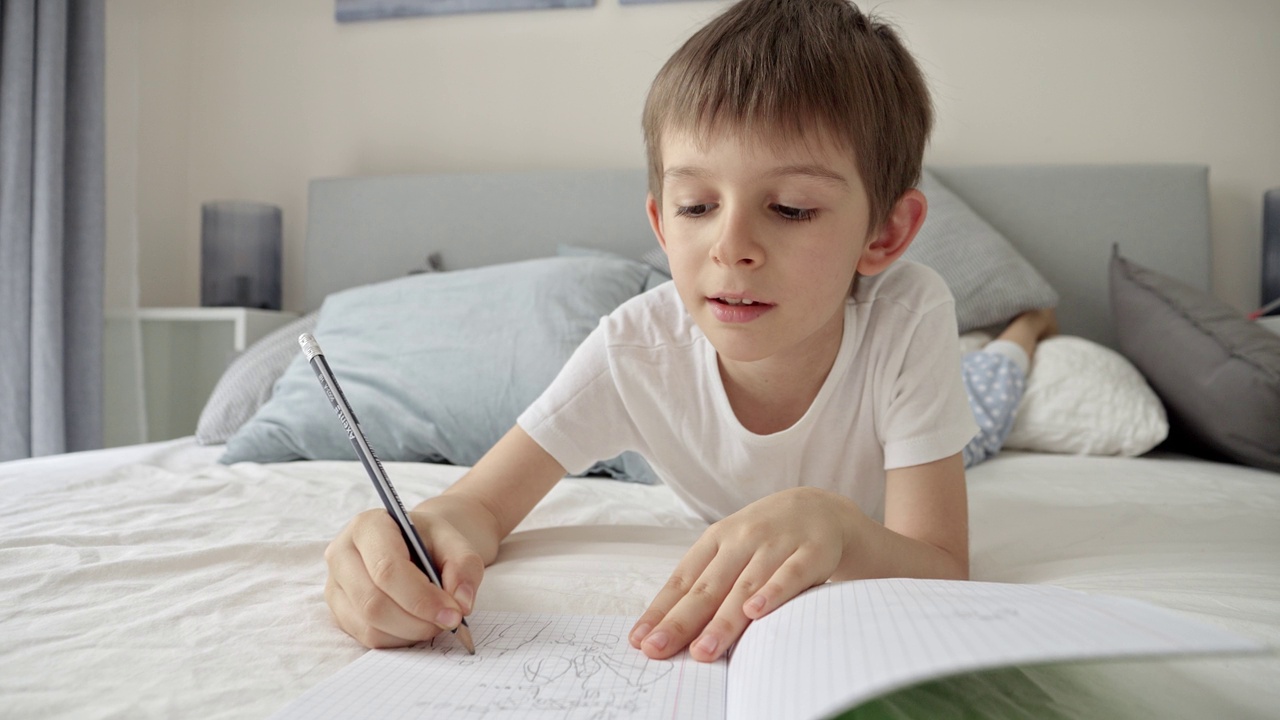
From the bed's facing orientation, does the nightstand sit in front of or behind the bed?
behind

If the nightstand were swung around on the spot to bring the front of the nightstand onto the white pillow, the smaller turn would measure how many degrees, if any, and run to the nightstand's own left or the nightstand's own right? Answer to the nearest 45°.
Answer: approximately 45° to the nightstand's own left

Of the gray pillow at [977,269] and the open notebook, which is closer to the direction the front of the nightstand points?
the open notebook

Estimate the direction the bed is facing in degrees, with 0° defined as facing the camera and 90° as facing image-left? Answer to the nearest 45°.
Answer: approximately 0°

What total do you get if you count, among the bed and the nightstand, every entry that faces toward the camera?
2

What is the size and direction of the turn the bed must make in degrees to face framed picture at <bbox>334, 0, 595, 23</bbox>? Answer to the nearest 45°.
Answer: approximately 180°

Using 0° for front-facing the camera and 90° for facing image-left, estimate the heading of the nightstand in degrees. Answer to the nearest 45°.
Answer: approximately 0°
